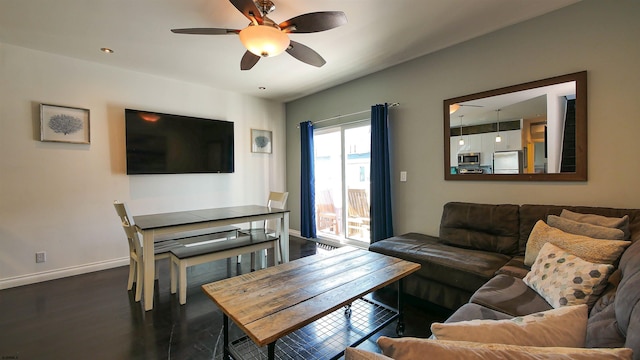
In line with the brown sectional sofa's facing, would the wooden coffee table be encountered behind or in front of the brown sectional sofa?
in front

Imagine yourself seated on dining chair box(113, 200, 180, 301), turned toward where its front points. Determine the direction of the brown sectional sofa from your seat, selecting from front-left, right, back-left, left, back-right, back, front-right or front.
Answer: right

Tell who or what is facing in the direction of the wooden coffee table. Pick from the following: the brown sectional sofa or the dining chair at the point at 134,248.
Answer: the brown sectional sofa

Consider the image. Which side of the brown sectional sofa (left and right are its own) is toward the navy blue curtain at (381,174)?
right

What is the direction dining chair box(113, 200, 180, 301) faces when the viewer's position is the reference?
facing away from the viewer and to the right of the viewer

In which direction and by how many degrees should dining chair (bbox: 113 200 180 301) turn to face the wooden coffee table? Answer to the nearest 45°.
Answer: approximately 90° to its right

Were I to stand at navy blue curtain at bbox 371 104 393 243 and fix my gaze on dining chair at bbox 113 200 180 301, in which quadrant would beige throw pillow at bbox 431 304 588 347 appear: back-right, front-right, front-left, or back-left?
front-left

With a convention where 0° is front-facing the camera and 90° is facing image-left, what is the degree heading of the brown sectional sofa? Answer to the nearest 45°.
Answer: approximately 45°

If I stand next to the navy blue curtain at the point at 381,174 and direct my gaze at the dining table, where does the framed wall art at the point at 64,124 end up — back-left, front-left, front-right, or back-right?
front-right
